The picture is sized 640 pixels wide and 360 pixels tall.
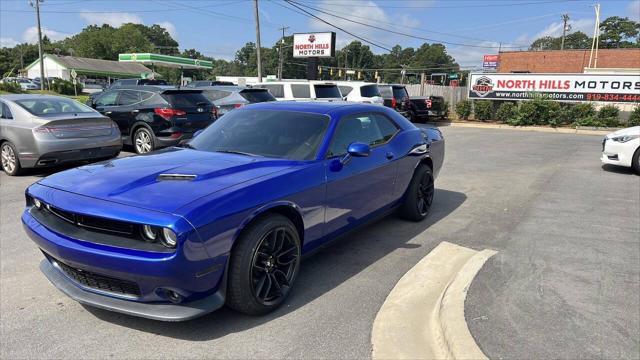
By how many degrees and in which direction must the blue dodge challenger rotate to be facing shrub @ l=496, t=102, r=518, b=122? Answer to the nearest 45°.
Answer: approximately 180°

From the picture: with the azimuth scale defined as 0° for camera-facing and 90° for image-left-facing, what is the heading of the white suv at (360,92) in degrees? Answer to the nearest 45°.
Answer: approximately 135°

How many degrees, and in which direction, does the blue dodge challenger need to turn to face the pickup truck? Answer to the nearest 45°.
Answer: approximately 180°

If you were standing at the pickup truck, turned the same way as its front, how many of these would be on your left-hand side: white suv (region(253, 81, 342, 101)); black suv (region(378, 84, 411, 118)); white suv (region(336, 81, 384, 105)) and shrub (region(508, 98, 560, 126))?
3

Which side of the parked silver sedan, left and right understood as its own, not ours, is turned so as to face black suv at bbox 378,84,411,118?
right

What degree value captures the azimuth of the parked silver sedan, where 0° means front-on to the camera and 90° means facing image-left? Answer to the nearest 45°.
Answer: approximately 135°

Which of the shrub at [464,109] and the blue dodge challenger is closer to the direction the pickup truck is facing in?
the shrub

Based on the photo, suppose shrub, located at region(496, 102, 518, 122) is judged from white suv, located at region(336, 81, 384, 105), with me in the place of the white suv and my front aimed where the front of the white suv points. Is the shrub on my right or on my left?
on my right

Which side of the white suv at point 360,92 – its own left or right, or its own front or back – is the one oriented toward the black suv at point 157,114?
left

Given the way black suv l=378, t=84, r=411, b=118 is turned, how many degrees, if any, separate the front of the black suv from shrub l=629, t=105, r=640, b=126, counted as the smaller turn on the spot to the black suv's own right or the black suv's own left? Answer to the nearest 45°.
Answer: approximately 135° to the black suv's own right
